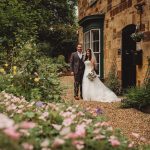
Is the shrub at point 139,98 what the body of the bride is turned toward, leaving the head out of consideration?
no

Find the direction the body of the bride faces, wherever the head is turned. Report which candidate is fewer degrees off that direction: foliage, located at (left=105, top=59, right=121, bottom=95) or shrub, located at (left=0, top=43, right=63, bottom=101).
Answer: the shrub

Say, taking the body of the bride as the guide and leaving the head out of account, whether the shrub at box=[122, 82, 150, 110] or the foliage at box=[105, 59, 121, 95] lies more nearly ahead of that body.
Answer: the shrub

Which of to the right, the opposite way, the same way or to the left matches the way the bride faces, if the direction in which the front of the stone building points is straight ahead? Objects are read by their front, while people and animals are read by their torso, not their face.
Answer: the same way

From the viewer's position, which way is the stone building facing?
facing the viewer and to the left of the viewer

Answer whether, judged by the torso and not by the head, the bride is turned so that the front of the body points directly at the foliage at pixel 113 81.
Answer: no

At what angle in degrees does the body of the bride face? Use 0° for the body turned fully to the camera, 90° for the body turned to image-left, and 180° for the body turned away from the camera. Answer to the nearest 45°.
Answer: approximately 45°
